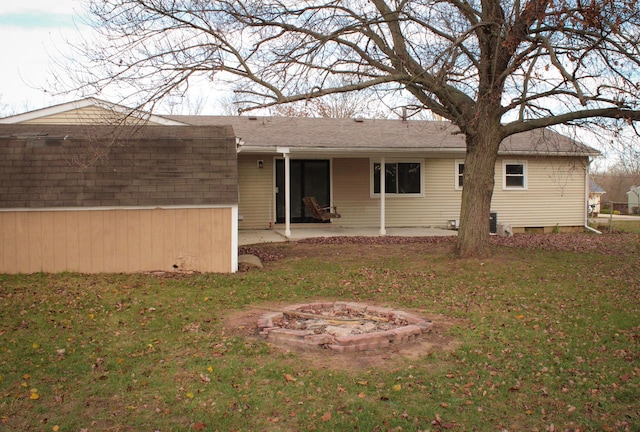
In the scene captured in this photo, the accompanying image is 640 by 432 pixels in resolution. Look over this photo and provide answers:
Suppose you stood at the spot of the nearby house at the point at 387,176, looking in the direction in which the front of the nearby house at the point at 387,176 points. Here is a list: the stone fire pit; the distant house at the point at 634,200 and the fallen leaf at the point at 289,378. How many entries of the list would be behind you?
2

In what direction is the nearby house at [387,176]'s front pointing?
away from the camera

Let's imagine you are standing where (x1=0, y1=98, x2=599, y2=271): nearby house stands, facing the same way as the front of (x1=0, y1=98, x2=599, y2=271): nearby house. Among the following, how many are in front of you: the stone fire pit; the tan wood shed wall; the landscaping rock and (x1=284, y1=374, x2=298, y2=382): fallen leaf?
0

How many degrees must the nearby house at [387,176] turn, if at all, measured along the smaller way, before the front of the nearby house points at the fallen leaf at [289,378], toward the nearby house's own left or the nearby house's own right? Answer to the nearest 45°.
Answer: approximately 180°

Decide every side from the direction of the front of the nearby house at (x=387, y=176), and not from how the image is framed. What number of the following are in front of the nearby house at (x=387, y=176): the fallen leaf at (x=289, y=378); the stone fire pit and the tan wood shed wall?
0

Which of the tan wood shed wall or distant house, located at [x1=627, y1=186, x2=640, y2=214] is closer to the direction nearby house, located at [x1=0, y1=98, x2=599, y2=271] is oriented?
the distant house

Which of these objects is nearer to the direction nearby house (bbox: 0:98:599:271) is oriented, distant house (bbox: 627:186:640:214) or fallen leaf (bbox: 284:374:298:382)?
the distant house

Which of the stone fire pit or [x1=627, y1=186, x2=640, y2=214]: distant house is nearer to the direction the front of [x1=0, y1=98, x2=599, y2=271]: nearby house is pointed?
the distant house

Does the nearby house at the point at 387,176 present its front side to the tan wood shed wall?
no

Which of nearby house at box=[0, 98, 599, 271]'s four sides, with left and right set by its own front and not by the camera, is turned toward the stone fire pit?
back

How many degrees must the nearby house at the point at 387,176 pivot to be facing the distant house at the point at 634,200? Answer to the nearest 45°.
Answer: approximately 45° to its right

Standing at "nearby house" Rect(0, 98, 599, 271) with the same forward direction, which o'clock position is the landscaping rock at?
The landscaping rock is roughly at 7 o'clock from the nearby house.
